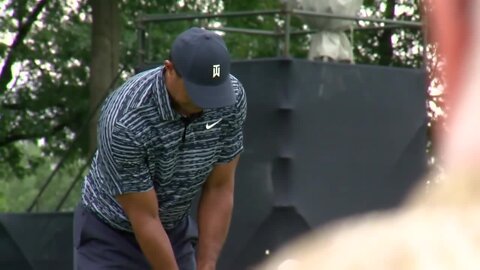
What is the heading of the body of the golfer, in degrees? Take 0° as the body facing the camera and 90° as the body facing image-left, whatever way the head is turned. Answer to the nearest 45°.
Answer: approximately 315°

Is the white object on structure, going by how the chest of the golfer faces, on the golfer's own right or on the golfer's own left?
on the golfer's own left

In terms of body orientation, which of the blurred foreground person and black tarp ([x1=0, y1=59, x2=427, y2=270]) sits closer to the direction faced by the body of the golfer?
the blurred foreground person

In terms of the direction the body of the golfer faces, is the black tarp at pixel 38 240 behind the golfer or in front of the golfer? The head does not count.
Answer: behind

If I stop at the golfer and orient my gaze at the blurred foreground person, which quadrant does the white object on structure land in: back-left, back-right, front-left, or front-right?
back-left

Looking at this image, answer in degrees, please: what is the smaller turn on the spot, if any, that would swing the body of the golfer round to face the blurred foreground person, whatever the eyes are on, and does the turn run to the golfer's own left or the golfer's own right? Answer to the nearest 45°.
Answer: approximately 45° to the golfer's own right
